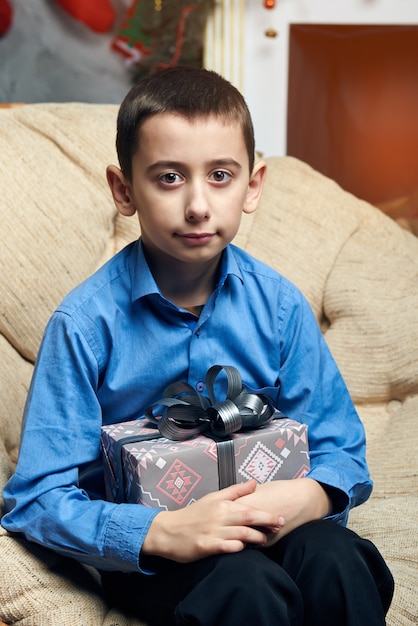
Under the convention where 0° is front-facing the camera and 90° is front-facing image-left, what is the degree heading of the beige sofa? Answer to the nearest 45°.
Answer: approximately 0°
